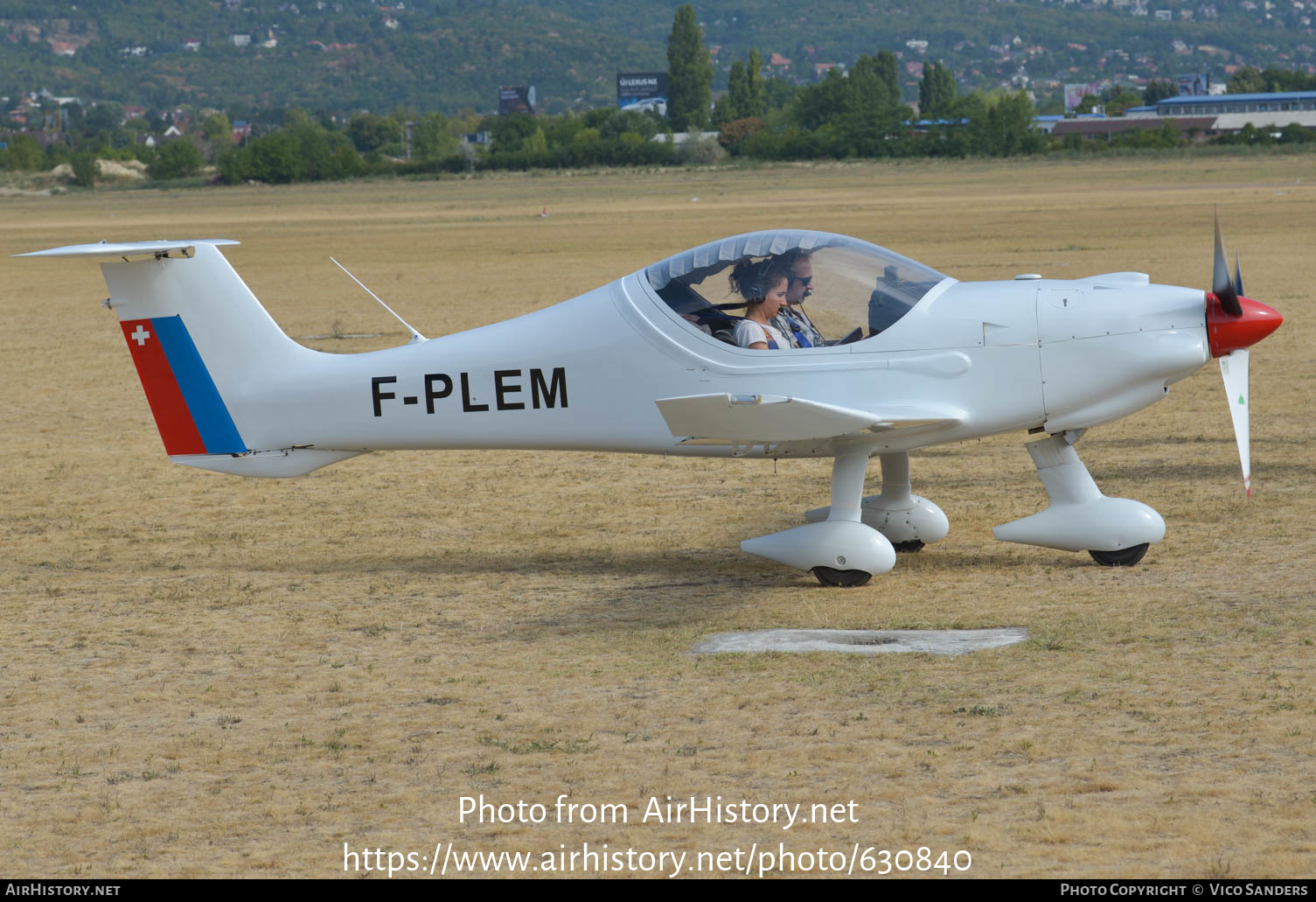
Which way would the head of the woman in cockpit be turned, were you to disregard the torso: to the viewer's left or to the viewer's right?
to the viewer's right

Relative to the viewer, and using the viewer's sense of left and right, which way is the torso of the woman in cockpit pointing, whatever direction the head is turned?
facing to the right of the viewer

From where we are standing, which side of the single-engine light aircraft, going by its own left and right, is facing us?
right
